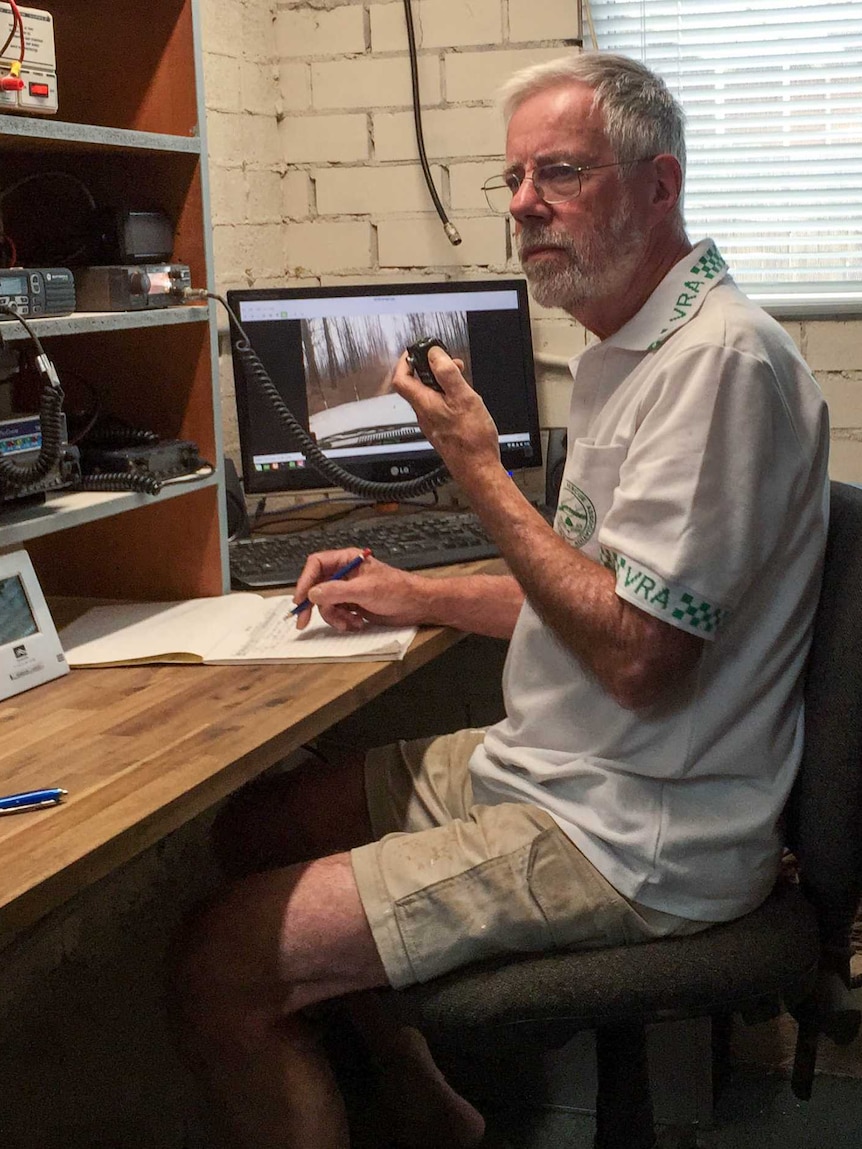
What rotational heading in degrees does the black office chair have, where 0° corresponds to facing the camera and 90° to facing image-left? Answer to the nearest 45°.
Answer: approximately 90°

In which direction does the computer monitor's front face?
toward the camera

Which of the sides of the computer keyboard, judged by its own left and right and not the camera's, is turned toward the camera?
front

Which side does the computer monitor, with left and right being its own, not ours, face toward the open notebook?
front

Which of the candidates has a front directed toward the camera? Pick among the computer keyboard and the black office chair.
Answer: the computer keyboard

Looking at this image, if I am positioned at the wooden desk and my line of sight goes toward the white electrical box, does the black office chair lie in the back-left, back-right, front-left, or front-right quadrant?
back-right

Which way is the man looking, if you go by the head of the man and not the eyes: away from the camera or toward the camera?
toward the camera

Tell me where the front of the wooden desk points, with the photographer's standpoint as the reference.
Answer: facing the viewer and to the right of the viewer

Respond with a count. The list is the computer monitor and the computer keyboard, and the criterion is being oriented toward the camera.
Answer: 2

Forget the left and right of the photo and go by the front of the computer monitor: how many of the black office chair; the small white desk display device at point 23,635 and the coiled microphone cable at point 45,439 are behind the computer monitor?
0

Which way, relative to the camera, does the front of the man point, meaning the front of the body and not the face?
to the viewer's left

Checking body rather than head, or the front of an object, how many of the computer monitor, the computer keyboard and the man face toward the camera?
2

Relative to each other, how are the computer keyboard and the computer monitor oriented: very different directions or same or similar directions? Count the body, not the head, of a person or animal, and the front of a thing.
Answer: same or similar directions
